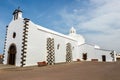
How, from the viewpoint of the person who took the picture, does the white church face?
facing the viewer and to the left of the viewer
